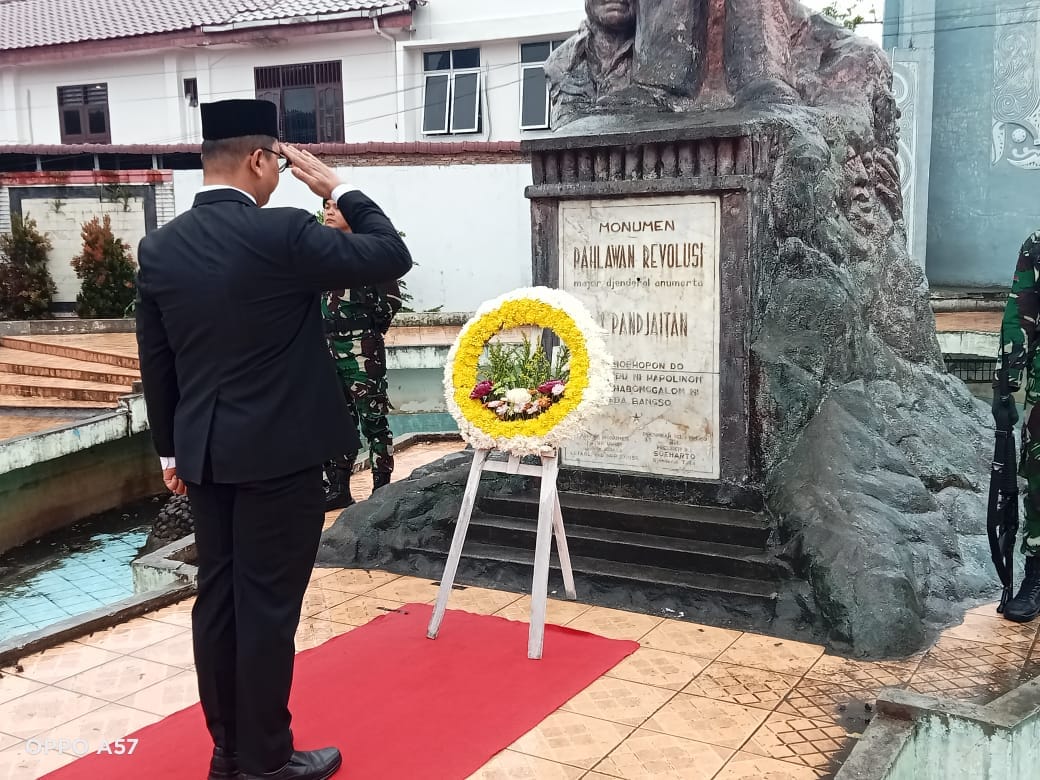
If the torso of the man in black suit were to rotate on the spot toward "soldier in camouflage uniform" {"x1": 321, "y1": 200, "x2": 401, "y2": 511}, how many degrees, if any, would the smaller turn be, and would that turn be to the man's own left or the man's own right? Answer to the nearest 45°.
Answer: approximately 45° to the man's own left

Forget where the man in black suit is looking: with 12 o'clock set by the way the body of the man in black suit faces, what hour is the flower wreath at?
The flower wreath is roughly at 12 o'clock from the man in black suit.

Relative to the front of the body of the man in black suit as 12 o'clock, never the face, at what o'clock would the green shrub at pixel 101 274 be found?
The green shrub is roughly at 10 o'clock from the man in black suit.

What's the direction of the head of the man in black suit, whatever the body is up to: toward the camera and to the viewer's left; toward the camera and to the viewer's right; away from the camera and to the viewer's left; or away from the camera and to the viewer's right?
away from the camera and to the viewer's right

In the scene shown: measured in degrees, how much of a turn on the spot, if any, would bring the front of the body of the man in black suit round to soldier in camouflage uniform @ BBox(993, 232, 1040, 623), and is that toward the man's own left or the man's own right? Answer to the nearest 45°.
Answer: approximately 45° to the man's own right

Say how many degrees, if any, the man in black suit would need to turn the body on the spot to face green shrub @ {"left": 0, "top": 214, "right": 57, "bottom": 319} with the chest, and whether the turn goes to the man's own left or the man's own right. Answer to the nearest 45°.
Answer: approximately 45° to the man's own left

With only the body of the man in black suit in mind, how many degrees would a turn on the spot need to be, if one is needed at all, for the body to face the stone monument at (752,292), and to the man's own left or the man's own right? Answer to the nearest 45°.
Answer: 0° — they already face it

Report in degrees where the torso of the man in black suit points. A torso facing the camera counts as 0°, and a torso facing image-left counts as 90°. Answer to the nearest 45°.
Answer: approximately 225°
